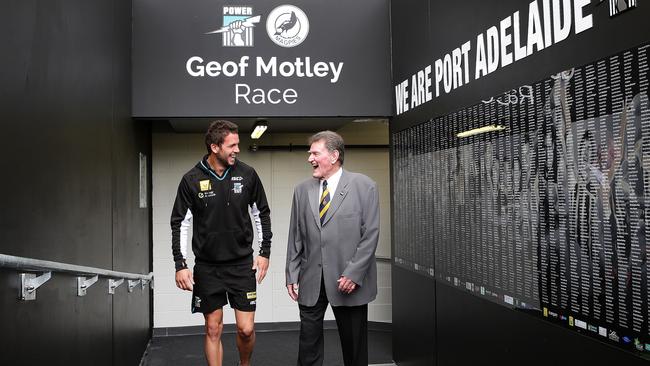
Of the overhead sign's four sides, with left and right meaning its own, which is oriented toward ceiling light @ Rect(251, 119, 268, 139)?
back

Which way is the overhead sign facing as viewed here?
toward the camera

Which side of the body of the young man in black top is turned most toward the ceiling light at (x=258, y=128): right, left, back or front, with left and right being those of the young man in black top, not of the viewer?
back

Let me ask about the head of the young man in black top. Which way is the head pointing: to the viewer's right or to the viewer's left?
to the viewer's right

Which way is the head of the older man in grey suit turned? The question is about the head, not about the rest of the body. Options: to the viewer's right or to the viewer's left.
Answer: to the viewer's left

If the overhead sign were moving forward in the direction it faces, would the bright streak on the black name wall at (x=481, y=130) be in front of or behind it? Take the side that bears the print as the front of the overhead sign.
in front

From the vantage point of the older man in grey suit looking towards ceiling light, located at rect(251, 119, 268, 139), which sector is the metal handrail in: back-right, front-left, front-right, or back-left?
back-left

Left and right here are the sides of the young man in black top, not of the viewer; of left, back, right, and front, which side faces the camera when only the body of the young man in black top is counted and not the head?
front

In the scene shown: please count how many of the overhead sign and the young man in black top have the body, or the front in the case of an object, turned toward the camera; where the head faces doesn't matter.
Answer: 2

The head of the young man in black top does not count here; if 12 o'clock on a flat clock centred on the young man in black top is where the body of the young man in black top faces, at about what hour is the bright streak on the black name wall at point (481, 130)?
The bright streak on the black name wall is roughly at 10 o'clock from the young man in black top.

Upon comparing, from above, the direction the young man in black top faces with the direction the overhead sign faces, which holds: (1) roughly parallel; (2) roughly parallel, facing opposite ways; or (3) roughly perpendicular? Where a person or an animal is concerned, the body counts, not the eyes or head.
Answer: roughly parallel
